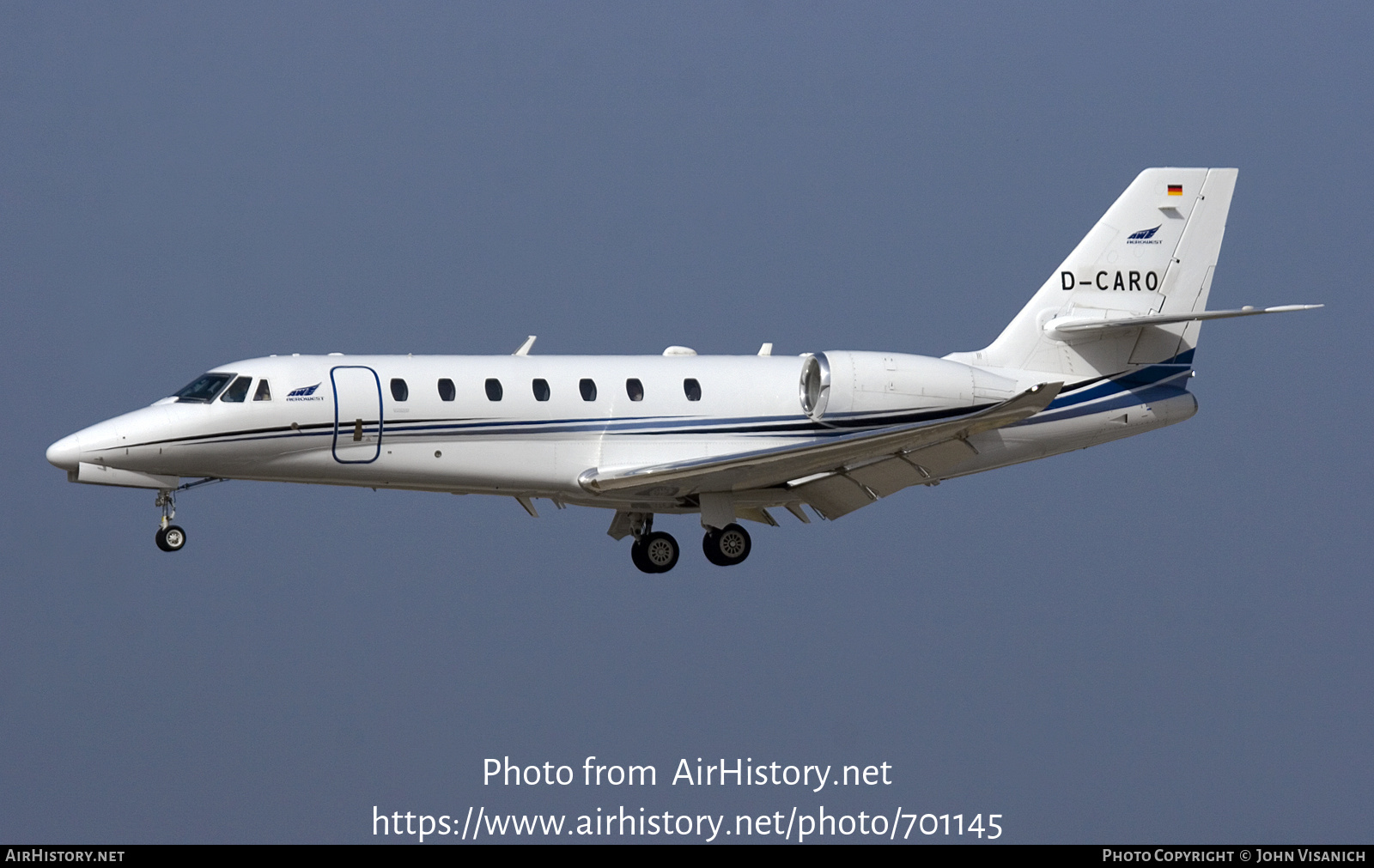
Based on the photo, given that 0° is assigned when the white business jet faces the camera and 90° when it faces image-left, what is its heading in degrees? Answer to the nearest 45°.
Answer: approximately 90°
